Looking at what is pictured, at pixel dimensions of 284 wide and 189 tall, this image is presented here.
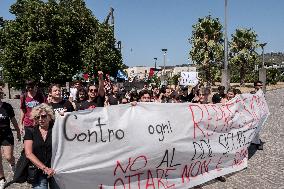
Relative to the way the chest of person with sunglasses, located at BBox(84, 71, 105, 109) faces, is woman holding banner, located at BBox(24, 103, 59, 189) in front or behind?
in front

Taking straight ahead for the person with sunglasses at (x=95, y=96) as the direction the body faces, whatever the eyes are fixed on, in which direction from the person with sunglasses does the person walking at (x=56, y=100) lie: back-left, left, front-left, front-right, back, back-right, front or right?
front-right

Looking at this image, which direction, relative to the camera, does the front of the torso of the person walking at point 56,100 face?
toward the camera

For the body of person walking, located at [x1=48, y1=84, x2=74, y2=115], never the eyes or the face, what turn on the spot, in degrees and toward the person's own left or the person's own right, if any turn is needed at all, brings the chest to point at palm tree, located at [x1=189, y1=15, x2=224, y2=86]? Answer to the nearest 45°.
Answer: approximately 135° to the person's own left

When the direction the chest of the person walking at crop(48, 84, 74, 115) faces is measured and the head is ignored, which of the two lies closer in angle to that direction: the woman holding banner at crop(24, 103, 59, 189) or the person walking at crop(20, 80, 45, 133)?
the woman holding banner

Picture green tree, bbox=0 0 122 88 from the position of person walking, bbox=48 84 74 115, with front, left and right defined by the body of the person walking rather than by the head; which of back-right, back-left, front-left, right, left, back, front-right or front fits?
back

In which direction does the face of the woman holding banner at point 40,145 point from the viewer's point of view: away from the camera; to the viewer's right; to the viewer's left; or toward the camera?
toward the camera

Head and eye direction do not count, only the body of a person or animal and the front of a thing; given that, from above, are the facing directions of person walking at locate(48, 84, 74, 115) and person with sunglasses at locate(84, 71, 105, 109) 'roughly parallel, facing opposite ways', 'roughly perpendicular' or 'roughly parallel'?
roughly parallel

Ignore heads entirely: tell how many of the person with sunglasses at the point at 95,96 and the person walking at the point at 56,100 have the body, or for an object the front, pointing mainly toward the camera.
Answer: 2

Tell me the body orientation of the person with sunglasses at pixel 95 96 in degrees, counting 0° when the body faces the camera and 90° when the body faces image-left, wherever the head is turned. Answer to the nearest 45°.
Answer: approximately 0°

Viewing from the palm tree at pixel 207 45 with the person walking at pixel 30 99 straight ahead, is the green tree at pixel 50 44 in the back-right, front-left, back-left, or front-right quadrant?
front-right

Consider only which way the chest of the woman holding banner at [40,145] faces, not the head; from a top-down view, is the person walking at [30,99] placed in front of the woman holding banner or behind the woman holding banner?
behind

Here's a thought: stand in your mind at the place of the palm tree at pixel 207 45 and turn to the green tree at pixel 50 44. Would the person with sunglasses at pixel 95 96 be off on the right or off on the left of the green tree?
left

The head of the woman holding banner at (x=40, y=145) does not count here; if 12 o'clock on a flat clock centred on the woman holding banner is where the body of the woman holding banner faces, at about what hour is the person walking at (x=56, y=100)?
The person walking is roughly at 8 o'clock from the woman holding banner.

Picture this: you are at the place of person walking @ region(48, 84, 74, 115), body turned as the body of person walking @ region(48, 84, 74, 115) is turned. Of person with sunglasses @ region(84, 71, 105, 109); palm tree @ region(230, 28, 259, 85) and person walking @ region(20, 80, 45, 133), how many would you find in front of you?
0

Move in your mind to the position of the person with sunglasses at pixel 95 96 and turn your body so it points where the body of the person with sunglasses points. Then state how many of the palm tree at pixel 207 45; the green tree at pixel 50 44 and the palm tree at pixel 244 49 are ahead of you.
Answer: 0

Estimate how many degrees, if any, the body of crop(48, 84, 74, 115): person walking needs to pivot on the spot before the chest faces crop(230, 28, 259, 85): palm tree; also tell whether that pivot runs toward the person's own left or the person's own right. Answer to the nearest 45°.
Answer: approximately 135° to the person's own left
